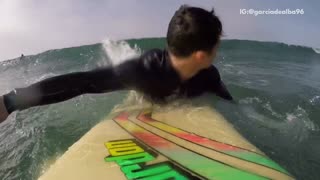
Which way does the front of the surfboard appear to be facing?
toward the camera
